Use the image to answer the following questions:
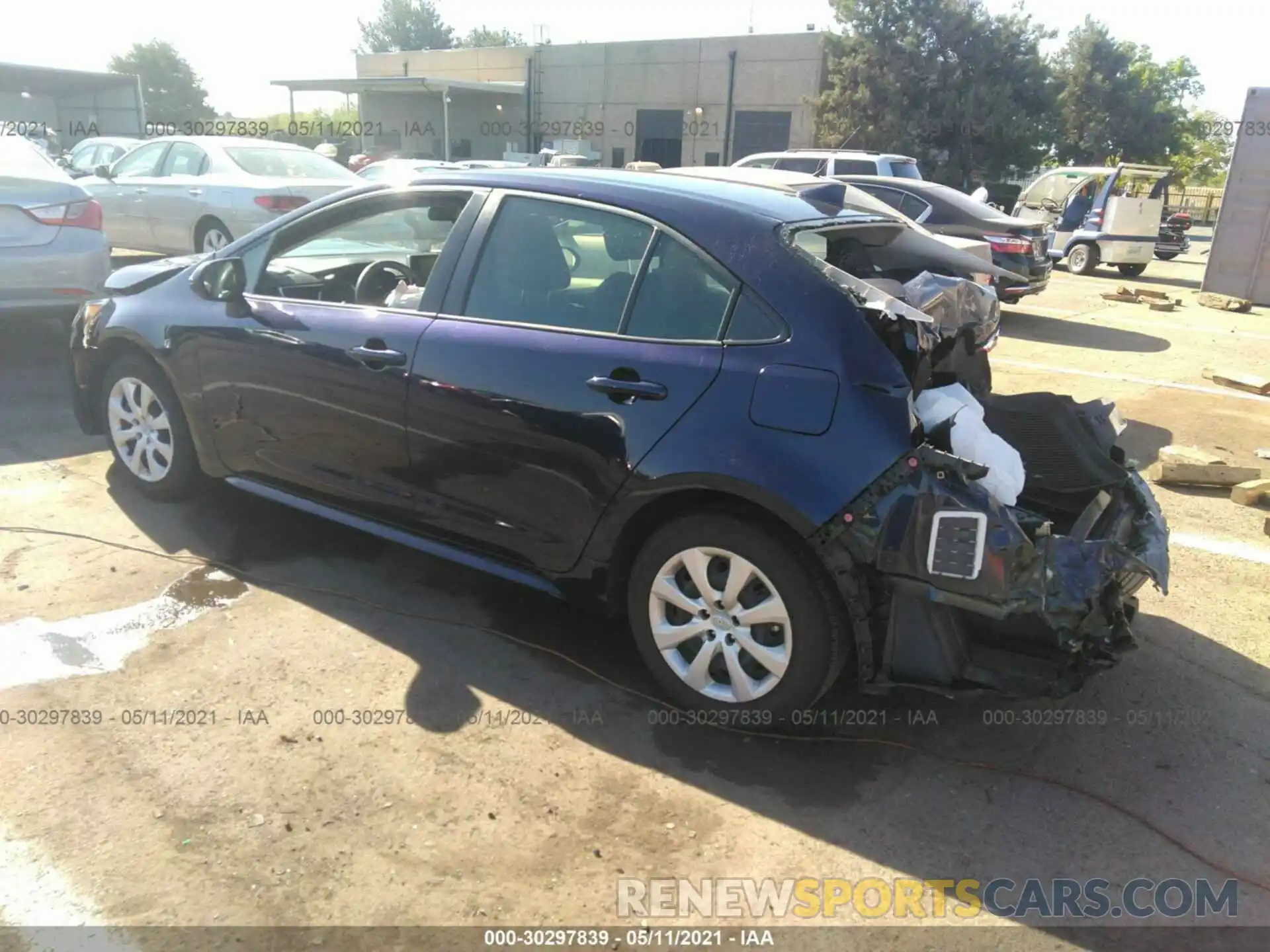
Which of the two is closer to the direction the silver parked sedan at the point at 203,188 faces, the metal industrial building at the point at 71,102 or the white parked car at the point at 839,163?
the metal industrial building

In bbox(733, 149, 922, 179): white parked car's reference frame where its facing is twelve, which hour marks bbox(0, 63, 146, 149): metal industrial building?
The metal industrial building is roughly at 11 o'clock from the white parked car.

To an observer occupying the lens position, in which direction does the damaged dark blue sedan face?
facing away from the viewer and to the left of the viewer

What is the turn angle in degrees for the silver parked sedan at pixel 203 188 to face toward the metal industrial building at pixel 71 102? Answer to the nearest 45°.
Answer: approximately 45° to its right

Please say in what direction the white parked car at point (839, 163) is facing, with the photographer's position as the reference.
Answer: facing away from the viewer and to the left of the viewer

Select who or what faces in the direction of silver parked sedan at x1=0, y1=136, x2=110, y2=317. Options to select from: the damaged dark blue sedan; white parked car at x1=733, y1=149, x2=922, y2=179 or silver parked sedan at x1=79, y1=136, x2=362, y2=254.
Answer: the damaged dark blue sedan

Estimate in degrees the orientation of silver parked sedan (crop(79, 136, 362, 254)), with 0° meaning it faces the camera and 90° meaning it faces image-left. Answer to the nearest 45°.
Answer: approximately 135°

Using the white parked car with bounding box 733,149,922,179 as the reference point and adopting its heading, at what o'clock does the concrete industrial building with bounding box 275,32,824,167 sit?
The concrete industrial building is roughly at 1 o'clock from the white parked car.

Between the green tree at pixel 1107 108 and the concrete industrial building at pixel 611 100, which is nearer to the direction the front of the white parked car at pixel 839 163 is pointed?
the concrete industrial building

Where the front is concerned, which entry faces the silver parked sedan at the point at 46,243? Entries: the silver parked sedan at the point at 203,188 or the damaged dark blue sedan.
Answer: the damaged dark blue sedan
